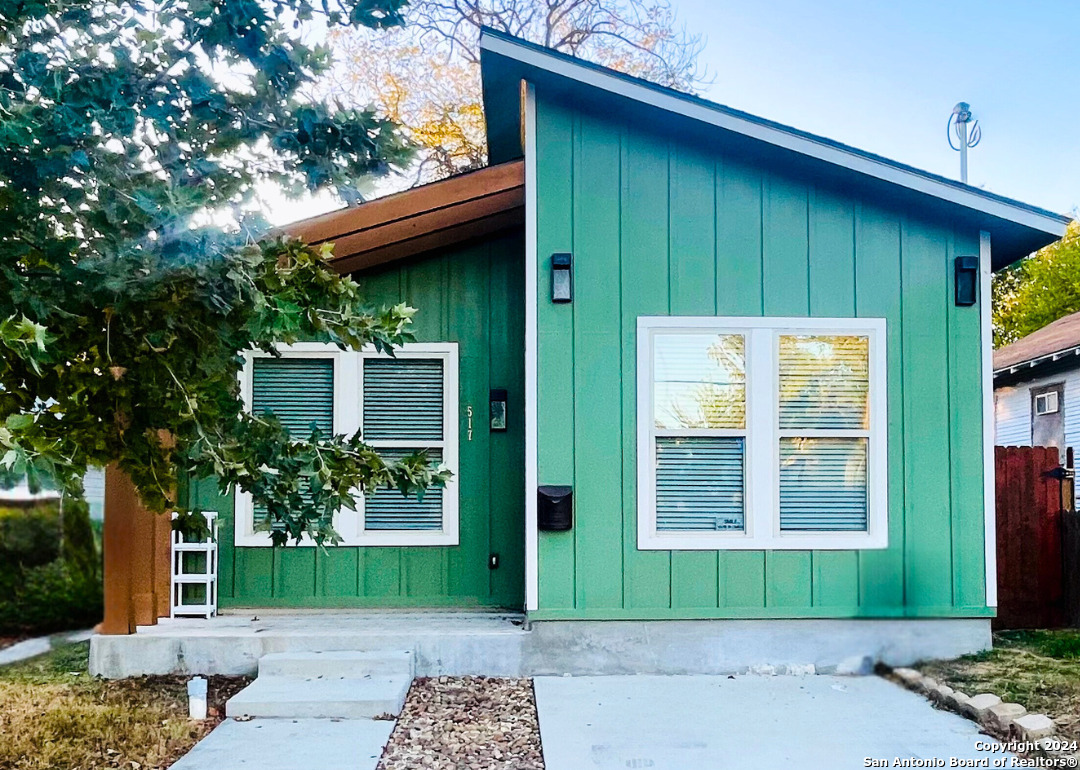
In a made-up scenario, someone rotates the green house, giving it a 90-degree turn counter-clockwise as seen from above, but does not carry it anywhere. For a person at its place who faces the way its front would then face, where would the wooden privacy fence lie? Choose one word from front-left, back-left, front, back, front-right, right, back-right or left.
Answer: front-left

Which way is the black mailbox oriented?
toward the camera

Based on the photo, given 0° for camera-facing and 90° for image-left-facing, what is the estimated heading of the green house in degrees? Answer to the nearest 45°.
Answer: approximately 0°

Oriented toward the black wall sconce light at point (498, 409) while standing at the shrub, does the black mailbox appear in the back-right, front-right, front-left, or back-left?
front-right

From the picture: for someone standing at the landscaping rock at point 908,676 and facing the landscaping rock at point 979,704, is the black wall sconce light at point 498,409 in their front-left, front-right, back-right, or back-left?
back-right

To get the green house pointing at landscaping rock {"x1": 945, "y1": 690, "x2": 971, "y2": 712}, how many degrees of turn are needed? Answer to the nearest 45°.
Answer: approximately 45° to its left

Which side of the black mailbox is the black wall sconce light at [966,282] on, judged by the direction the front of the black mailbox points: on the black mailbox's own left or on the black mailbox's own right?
on the black mailbox's own left

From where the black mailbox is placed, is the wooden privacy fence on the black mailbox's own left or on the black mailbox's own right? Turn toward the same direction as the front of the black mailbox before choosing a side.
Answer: on the black mailbox's own left

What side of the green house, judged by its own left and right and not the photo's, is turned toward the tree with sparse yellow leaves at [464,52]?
back

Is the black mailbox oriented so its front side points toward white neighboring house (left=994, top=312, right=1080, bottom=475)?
no

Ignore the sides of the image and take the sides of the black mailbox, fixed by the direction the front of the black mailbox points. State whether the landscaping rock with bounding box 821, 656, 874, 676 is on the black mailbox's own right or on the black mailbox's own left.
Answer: on the black mailbox's own left
